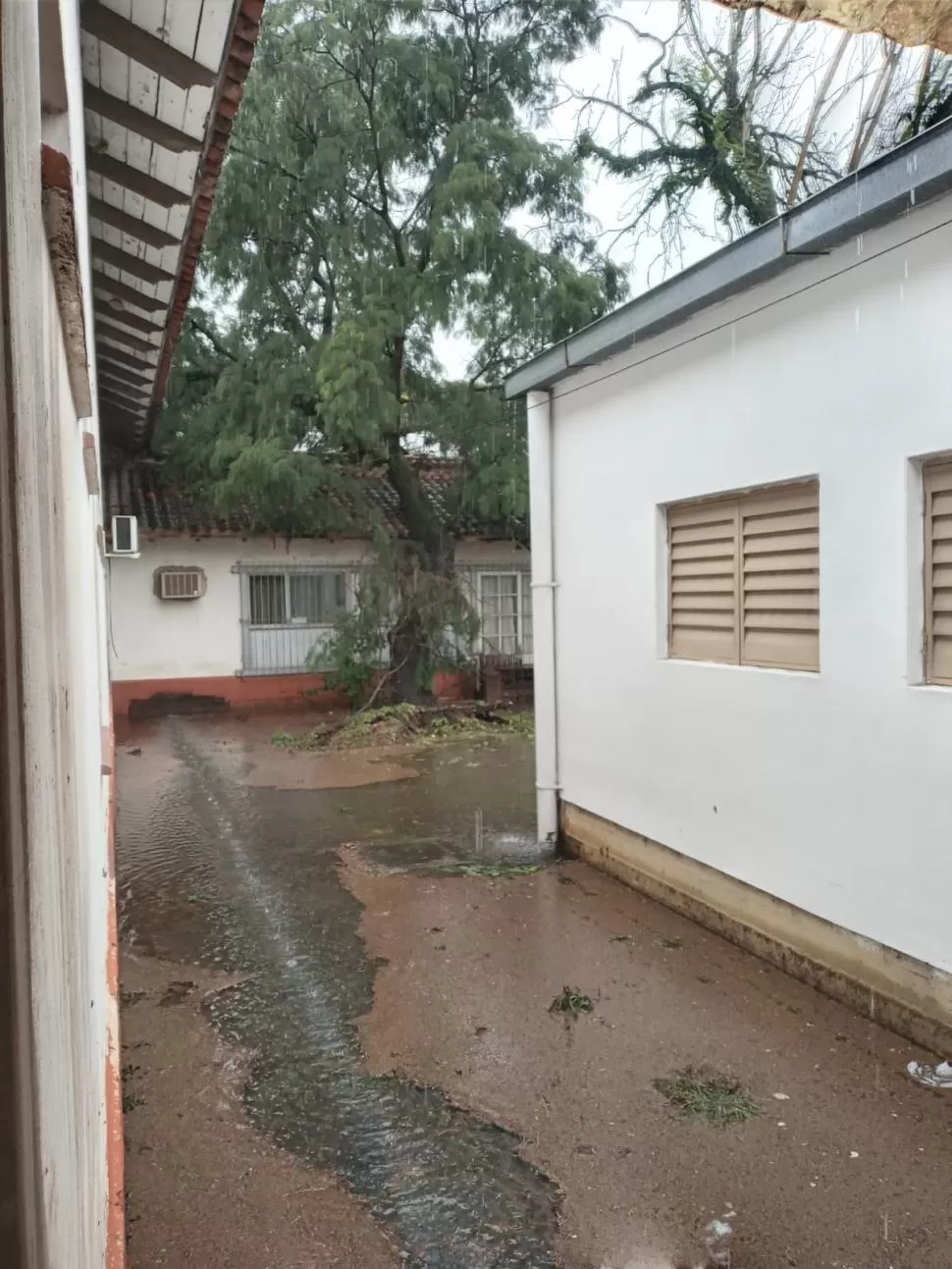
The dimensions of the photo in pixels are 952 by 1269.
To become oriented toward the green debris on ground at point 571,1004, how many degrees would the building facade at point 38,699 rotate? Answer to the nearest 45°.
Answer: approximately 45° to its left

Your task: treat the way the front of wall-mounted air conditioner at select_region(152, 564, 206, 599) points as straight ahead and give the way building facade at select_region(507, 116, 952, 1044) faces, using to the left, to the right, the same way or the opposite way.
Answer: to the right

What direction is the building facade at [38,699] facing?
to the viewer's right

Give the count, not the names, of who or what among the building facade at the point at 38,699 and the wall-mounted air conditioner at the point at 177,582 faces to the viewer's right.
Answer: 1

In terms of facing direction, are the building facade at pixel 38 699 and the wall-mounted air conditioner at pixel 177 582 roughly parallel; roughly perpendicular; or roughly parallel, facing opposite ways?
roughly perpendicular

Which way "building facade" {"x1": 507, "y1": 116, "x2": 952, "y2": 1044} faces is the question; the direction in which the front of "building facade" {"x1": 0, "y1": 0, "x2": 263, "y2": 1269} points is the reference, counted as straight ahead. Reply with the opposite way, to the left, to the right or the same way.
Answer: the opposite way

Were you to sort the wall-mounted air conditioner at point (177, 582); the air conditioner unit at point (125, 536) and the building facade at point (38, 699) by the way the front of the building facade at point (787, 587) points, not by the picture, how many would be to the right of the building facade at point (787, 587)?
2

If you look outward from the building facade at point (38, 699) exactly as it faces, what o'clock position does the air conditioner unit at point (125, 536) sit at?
The air conditioner unit is roughly at 9 o'clock from the building facade.

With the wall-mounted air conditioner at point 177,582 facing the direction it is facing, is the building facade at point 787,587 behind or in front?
in front

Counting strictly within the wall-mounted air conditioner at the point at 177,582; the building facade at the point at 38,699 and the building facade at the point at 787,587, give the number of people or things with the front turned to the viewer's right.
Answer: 1

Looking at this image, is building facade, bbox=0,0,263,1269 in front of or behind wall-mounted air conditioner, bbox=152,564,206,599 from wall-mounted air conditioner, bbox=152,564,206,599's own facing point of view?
in front

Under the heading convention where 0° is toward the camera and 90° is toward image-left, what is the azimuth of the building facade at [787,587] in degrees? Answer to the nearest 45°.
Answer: approximately 45°

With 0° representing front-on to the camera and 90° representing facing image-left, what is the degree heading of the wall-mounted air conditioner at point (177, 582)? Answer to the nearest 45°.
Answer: approximately 0°

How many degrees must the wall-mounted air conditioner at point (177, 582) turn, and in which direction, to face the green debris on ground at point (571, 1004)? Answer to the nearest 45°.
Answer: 0° — it already faces it

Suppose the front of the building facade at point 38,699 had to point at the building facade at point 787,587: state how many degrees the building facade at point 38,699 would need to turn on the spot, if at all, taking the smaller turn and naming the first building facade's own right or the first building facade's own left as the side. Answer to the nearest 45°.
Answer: approximately 45° to the first building facade's own left
